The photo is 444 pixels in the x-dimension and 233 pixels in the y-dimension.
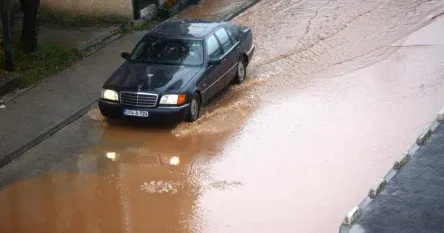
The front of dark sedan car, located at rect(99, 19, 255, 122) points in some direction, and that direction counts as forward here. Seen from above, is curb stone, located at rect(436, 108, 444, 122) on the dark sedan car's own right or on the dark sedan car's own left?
on the dark sedan car's own left

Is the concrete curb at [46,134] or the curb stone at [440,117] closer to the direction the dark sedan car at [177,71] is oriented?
the concrete curb

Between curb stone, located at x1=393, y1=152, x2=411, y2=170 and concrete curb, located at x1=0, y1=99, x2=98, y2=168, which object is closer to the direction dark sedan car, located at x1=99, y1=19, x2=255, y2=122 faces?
the concrete curb

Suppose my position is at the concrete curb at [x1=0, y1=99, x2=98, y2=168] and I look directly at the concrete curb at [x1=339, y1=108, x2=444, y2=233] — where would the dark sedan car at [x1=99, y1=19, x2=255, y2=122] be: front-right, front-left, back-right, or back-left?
front-left

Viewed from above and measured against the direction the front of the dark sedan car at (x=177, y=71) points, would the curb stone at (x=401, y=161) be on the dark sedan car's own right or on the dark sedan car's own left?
on the dark sedan car's own left

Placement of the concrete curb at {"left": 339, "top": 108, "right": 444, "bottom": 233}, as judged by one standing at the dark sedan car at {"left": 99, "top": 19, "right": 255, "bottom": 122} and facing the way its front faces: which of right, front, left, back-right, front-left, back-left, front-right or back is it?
left
